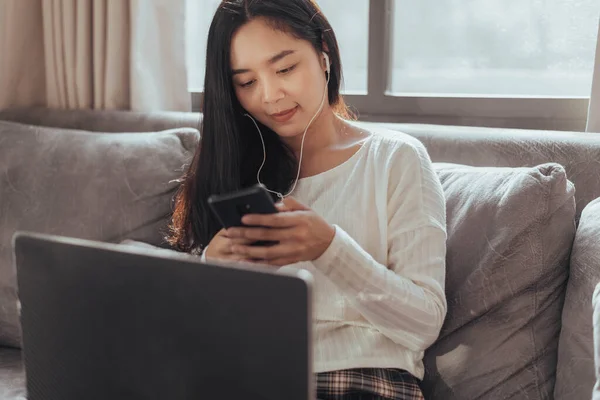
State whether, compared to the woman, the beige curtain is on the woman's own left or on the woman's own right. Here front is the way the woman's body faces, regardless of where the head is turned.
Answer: on the woman's own right

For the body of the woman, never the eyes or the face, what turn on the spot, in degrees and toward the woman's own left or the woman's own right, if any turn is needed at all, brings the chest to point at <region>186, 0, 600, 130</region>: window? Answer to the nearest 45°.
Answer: approximately 180°

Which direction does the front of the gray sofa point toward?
toward the camera

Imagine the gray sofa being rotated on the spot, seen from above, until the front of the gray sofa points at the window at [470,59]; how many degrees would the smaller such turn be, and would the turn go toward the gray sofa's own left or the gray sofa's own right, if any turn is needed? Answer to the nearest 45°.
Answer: approximately 180°

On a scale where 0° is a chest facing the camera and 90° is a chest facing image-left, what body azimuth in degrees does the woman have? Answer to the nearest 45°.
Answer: approximately 45°

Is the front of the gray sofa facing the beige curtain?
no

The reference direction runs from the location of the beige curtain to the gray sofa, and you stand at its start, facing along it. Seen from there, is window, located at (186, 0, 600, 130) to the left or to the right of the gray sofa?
left

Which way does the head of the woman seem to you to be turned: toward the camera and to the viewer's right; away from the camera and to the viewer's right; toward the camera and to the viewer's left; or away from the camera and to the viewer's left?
toward the camera and to the viewer's left

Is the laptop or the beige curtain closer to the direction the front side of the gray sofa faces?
the laptop
